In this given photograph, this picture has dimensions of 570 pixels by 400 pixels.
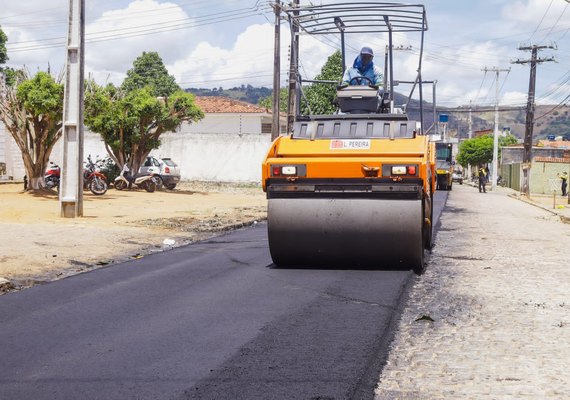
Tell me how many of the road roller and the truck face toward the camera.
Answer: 2

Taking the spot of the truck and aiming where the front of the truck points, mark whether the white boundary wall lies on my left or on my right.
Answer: on my right

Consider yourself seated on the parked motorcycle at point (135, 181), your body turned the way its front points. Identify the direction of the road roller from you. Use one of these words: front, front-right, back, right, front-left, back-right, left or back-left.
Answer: left

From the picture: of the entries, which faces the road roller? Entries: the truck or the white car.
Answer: the truck

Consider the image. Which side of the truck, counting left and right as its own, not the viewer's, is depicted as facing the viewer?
front

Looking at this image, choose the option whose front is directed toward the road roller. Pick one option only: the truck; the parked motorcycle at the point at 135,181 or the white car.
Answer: the truck

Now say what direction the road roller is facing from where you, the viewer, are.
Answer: facing the viewer

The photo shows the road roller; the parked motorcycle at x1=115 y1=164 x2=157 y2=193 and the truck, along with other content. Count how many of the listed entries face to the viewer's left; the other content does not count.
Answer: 1

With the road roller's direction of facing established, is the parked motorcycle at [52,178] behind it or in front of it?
behind

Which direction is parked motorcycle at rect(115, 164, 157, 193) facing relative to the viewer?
to the viewer's left

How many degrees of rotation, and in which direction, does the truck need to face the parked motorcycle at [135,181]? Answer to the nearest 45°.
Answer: approximately 45° to its right

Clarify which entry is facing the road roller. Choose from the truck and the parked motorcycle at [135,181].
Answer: the truck

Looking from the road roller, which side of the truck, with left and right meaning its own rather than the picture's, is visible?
front

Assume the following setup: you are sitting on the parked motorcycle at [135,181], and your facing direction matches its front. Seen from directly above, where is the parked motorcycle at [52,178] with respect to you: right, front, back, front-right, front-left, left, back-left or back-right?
front-left
